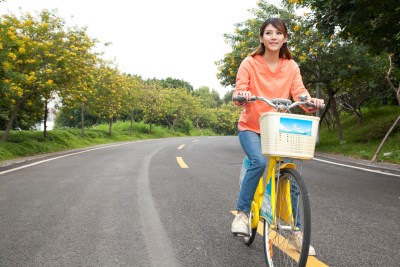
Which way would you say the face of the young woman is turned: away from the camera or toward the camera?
toward the camera

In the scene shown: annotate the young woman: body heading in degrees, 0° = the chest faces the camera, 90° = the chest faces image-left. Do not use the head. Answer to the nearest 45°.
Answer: approximately 0°

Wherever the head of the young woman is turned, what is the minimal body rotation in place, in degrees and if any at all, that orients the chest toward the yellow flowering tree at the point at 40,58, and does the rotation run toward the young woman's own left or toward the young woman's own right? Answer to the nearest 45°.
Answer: approximately 135° to the young woman's own right

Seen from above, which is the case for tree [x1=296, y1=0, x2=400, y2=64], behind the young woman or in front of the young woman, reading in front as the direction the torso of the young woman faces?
behind

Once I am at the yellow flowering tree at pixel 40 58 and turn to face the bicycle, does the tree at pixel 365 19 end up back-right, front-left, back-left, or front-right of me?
front-left
